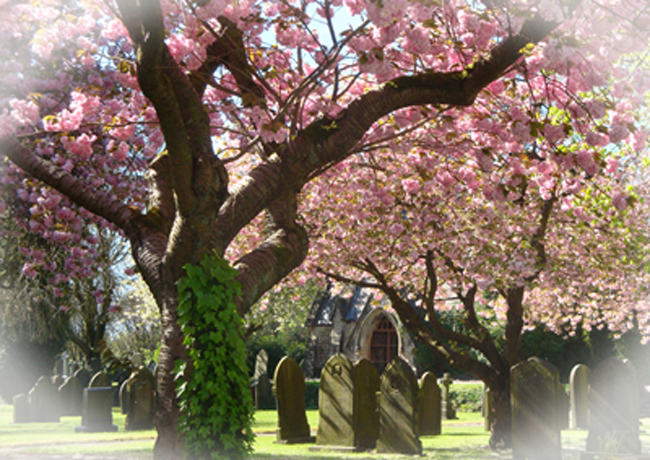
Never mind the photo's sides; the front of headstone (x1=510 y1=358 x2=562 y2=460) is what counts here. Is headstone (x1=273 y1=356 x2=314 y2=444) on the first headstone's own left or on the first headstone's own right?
on the first headstone's own right

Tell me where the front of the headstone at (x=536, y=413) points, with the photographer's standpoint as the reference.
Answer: facing the viewer

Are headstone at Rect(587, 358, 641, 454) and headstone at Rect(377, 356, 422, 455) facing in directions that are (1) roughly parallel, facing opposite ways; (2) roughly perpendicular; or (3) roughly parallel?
roughly parallel

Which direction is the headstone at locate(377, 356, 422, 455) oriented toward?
toward the camera

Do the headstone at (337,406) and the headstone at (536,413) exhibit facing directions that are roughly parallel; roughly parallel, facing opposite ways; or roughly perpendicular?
roughly parallel

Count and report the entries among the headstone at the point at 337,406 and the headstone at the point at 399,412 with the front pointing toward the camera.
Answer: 2

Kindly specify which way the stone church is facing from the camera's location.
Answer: facing the viewer and to the right of the viewer

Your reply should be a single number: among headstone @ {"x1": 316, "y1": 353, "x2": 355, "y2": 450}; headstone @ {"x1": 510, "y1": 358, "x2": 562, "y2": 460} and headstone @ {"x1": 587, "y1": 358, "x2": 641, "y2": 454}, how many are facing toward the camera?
3

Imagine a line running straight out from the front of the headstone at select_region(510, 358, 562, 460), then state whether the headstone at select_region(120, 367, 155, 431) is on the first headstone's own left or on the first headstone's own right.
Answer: on the first headstone's own right

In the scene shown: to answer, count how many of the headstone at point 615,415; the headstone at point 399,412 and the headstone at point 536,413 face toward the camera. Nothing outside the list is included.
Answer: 3

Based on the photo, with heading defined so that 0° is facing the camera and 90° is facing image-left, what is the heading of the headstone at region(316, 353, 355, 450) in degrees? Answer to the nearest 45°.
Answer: approximately 0°

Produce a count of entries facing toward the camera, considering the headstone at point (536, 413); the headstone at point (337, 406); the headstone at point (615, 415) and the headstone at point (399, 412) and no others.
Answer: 4

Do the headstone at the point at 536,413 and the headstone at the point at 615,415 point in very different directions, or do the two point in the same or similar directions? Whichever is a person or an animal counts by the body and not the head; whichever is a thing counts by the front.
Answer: same or similar directions

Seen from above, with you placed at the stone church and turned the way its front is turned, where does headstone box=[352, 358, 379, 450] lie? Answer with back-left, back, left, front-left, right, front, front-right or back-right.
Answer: front-right

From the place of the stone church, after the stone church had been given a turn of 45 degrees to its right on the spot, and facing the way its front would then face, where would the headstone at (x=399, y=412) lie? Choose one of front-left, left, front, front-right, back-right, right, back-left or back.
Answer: front
